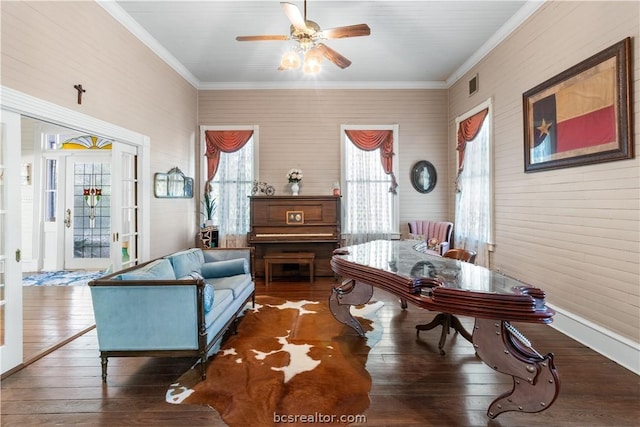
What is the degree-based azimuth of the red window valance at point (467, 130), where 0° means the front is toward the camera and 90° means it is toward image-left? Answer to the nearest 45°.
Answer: approximately 45°

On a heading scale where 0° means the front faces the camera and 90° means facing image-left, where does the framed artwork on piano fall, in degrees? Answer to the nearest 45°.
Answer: approximately 0°

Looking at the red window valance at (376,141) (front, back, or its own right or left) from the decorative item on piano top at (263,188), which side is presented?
right

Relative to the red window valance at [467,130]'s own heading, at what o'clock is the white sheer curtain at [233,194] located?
The white sheer curtain is roughly at 1 o'clock from the red window valance.

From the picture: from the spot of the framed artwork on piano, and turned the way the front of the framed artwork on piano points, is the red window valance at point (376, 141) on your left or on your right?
on your left

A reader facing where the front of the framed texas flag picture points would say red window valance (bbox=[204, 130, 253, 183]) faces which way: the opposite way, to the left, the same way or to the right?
to the left

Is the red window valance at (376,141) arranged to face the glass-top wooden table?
yes

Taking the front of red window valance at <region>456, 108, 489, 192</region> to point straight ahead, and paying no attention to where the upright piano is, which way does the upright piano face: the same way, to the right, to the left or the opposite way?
to the left

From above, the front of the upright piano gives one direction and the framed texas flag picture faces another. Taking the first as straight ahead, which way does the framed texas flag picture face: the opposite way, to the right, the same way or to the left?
to the right

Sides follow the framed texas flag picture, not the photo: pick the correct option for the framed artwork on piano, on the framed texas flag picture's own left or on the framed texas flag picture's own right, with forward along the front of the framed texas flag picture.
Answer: on the framed texas flag picture's own right

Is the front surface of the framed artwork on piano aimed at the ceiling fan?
yes

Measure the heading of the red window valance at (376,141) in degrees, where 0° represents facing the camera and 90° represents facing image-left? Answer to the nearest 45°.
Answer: approximately 0°

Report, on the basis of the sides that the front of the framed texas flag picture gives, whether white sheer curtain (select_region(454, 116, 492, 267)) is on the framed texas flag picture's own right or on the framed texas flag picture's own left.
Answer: on the framed texas flag picture's own right
